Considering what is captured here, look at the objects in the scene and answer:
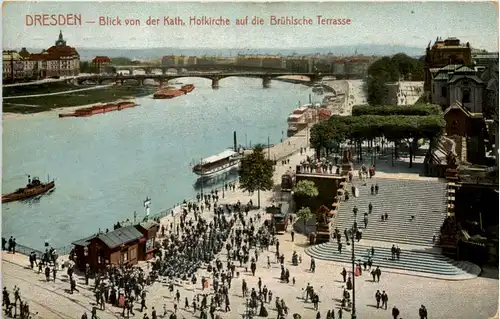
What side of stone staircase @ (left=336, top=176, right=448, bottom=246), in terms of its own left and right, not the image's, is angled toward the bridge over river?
back

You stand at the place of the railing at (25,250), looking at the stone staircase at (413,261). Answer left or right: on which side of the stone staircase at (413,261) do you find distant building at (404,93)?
left

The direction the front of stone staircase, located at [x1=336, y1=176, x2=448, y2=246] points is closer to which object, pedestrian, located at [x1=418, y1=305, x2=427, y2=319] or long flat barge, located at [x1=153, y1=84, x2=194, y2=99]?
the pedestrian

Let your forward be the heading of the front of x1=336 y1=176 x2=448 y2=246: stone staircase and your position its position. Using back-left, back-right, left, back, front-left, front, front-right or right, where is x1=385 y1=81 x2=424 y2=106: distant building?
back

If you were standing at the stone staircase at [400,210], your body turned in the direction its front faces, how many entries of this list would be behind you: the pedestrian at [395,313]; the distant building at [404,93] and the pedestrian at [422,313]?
1
